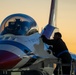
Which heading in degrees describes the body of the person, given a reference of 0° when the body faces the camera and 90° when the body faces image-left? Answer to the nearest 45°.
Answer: approximately 90°
